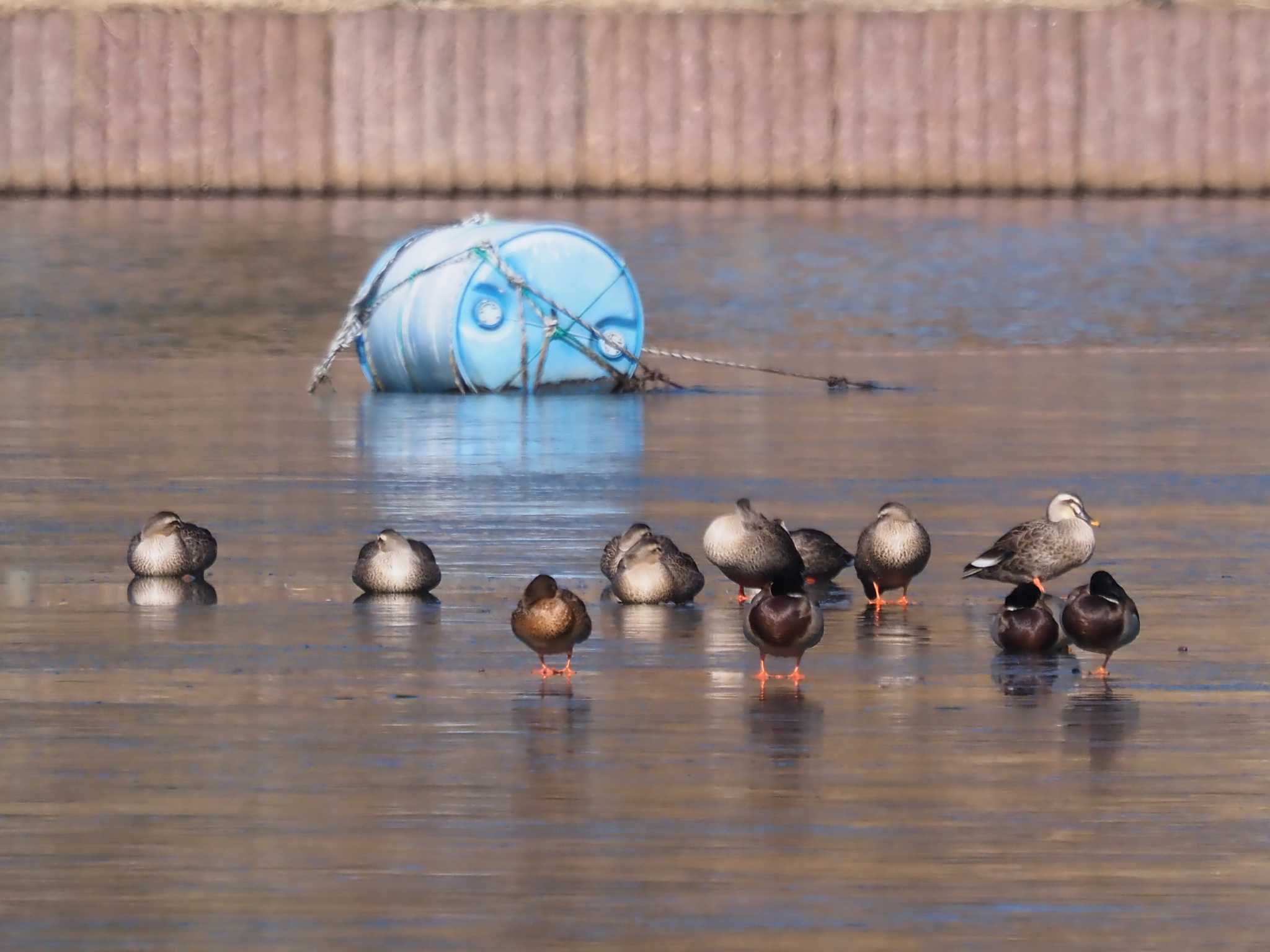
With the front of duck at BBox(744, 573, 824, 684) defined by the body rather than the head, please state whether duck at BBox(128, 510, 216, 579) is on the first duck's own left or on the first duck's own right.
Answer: on the first duck's own right

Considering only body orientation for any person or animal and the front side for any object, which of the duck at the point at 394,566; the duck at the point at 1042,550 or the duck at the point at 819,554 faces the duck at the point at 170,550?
the duck at the point at 819,554

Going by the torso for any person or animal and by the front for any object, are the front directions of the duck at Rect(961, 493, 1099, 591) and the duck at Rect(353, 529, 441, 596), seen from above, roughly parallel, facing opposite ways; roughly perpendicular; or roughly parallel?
roughly perpendicular

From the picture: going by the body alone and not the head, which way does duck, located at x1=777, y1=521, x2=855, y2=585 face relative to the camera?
to the viewer's left

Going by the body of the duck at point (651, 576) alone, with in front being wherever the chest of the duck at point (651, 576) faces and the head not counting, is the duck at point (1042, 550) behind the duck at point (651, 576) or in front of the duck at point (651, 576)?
behind

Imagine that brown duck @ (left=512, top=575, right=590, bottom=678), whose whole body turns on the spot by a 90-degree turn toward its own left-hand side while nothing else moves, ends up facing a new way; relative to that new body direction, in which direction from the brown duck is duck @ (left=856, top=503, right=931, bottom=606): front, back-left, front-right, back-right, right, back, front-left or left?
front-left

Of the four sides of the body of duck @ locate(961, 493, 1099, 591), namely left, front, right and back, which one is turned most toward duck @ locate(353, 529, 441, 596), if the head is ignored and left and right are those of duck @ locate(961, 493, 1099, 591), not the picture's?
back

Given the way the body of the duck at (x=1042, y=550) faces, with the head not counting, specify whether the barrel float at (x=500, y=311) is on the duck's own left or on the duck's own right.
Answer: on the duck's own left
